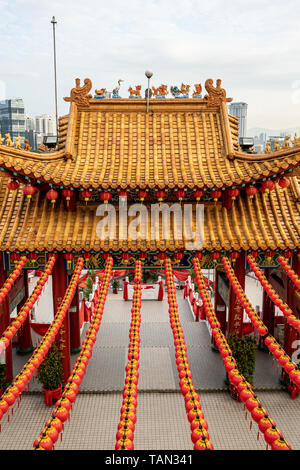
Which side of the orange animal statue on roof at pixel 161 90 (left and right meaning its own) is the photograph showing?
right

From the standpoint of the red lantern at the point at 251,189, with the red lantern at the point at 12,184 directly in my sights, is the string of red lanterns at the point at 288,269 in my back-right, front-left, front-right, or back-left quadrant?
back-left

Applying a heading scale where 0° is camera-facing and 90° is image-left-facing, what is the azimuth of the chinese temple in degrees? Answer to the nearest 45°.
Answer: approximately 0°
